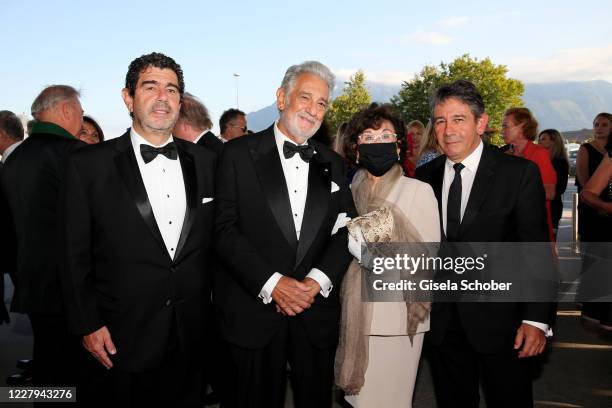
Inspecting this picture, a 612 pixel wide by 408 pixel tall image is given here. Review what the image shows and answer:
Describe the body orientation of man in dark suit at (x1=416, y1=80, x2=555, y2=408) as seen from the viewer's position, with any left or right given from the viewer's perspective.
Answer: facing the viewer and to the left of the viewer

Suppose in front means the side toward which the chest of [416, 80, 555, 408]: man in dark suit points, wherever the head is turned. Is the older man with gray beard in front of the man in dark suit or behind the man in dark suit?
in front

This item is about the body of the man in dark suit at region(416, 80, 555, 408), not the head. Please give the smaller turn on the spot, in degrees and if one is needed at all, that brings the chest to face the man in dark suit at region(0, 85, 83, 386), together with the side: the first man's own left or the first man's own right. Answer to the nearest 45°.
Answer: approximately 45° to the first man's own right

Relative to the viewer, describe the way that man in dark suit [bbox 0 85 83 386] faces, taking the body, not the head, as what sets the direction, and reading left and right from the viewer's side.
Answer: facing away from the viewer and to the right of the viewer
